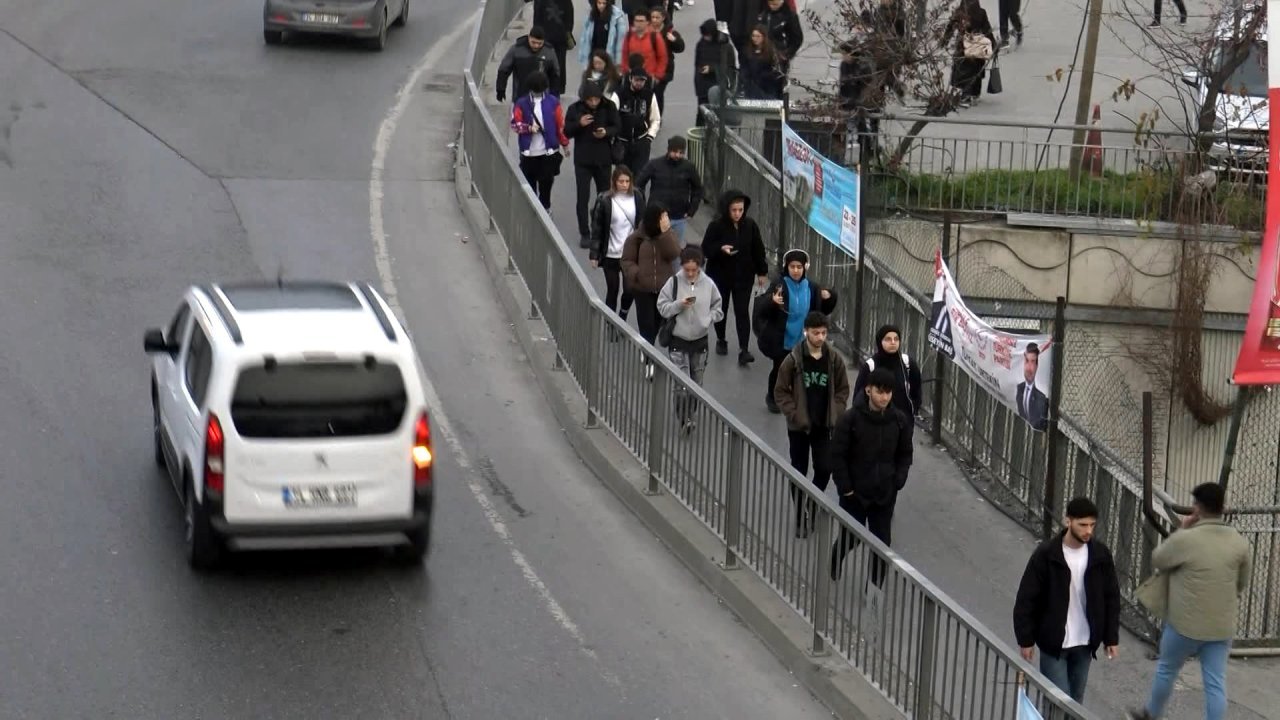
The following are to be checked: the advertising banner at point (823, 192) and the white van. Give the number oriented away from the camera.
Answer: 1

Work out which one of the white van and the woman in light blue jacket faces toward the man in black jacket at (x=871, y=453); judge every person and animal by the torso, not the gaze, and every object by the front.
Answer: the woman in light blue jacket

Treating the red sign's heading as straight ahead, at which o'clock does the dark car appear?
The dark car is roughly at 3 o'clock from the red sign.

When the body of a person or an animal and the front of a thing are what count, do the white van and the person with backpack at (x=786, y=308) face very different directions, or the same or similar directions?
very different directions

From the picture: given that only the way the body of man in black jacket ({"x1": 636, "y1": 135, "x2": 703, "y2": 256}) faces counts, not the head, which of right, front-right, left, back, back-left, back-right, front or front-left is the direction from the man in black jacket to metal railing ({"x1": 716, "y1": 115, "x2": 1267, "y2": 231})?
back-left

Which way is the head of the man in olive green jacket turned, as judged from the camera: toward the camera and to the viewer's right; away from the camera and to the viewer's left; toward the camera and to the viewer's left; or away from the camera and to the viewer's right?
away from the camera and to the viewer's left

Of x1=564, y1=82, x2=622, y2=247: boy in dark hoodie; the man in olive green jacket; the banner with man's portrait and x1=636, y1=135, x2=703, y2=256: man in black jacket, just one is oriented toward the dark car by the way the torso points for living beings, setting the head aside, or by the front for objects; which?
the man in olive green jacket

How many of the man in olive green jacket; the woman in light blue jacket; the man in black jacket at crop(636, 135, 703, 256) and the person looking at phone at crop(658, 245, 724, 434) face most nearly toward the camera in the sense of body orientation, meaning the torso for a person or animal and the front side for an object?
3

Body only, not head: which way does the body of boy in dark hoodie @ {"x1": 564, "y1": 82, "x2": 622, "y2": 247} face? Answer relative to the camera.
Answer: toward the camera

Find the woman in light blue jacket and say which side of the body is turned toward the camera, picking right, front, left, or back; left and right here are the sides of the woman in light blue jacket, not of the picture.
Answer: front

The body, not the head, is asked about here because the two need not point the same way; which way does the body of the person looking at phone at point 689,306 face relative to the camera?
toward the camera

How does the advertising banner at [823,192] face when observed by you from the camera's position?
facing the viewer and to the left of the viewer
